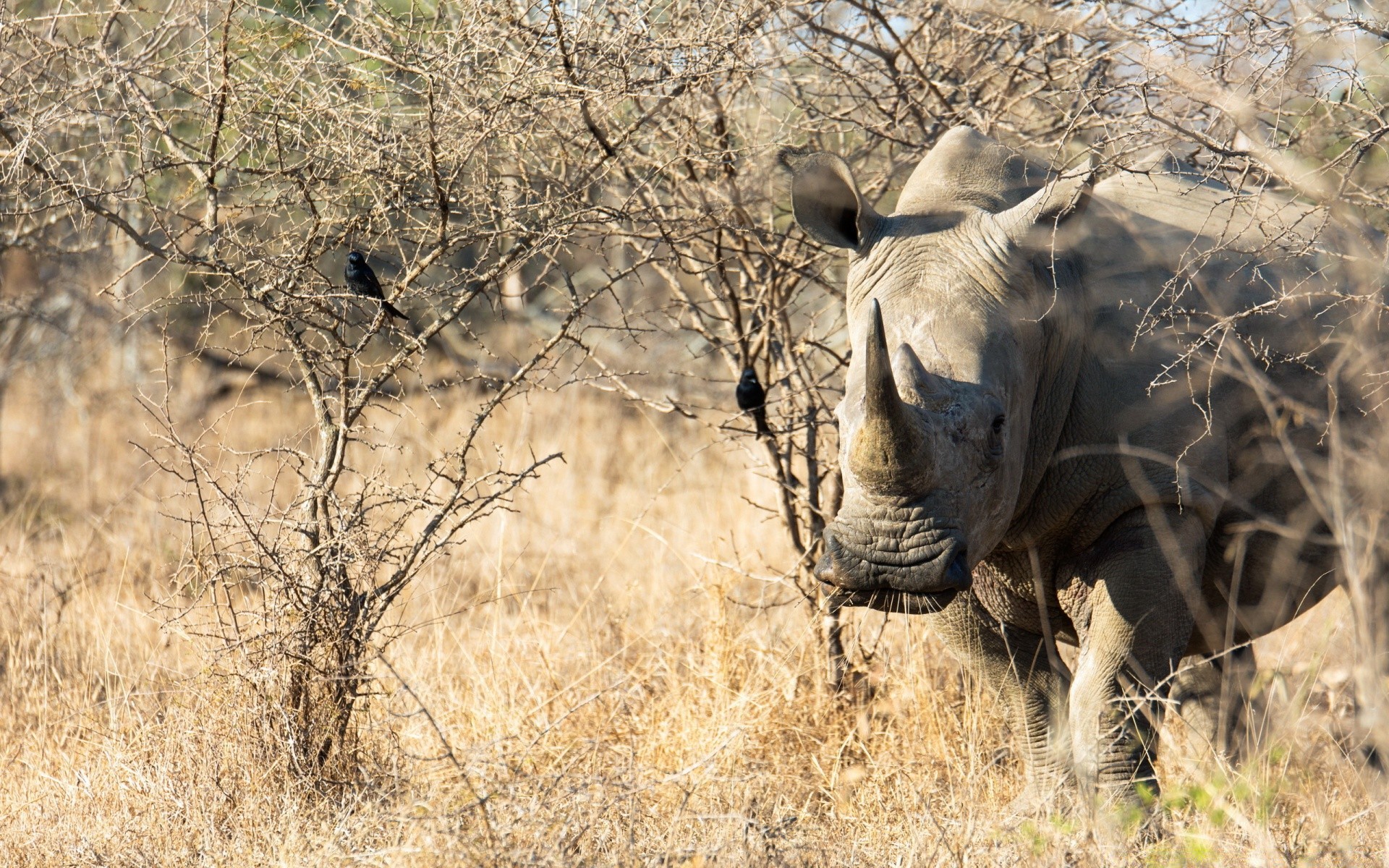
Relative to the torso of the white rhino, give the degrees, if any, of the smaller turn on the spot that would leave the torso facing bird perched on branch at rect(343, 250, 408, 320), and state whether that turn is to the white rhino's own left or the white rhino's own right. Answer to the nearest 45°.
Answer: approximately 45° to the white rhino's own right

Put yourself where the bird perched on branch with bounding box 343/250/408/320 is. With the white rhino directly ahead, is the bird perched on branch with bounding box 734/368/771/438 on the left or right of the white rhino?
left

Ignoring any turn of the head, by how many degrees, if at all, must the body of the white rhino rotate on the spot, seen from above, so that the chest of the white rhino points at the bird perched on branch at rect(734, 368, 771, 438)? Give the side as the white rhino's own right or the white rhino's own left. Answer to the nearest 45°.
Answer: approximately 90° to the white rhino's own right

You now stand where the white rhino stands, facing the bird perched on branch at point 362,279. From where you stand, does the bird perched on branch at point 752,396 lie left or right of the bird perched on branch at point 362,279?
right

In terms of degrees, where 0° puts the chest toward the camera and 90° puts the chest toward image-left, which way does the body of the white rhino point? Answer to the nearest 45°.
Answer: approximately 45°
